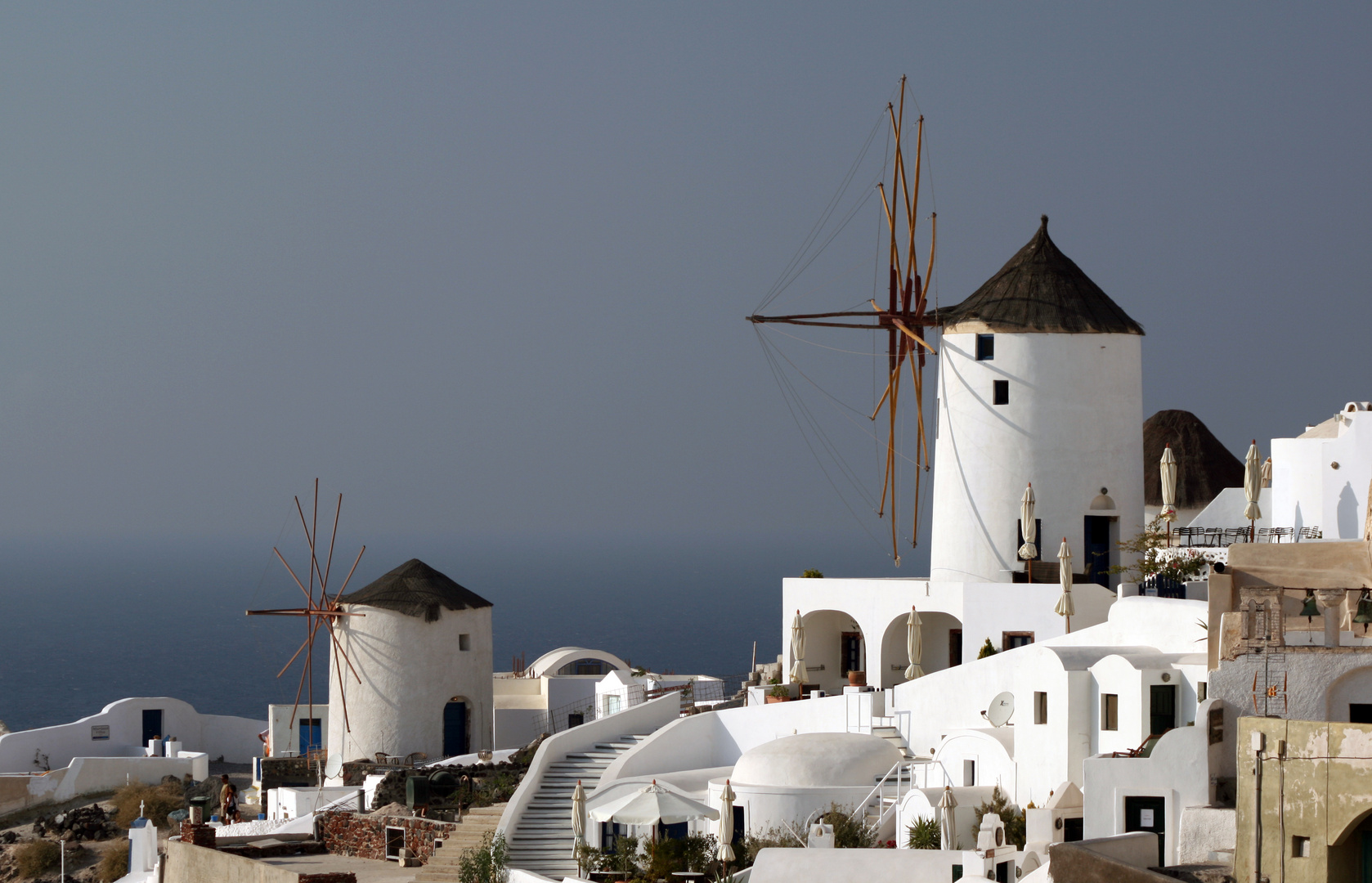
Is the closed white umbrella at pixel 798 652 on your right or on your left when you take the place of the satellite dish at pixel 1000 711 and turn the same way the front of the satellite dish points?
on your right

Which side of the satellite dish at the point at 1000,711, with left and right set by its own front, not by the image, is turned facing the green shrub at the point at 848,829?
front

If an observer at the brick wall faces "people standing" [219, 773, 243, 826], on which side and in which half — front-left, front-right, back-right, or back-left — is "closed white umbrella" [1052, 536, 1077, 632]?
back-right

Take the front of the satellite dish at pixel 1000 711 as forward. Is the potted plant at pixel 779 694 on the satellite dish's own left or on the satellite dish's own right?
on the satellite dish's own right

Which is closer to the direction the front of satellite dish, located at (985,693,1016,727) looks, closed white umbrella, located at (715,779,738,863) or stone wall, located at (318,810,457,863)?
the closed white umbrella

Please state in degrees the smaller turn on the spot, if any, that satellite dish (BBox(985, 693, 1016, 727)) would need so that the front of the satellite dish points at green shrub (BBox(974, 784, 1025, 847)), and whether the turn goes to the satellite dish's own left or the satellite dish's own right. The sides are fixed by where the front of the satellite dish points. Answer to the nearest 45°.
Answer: approximately 45° to the satellite dish's own left

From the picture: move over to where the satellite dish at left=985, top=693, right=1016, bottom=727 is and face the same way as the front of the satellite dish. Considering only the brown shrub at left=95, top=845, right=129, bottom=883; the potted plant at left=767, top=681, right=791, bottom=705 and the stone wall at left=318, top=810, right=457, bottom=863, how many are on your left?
0

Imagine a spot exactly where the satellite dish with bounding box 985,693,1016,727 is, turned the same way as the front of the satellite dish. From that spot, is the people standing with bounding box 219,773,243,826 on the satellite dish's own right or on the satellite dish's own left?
on the satellite dish's own right

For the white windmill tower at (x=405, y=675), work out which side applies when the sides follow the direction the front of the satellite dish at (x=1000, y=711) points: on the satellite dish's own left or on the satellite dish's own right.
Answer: on the satellite dish's own right

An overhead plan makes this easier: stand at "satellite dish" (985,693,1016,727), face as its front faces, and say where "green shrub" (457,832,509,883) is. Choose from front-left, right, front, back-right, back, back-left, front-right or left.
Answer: front-right

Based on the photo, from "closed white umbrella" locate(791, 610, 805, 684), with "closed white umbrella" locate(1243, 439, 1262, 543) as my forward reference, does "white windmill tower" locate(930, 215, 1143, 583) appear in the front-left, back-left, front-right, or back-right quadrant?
front-left

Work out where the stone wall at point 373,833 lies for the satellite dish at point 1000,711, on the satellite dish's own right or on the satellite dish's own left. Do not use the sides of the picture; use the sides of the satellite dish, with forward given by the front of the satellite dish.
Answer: on the satellite dish's own right

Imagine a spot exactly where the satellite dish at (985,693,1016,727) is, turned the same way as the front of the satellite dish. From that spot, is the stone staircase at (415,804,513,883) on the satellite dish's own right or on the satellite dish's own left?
on the satellite dish's own right

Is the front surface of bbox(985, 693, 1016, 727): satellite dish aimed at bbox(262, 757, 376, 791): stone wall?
no

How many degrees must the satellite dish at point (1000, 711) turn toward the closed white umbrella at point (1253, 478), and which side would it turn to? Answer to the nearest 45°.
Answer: approximately 180°

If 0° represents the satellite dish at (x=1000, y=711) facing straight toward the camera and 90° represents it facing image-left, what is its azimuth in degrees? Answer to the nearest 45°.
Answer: approximately 45°

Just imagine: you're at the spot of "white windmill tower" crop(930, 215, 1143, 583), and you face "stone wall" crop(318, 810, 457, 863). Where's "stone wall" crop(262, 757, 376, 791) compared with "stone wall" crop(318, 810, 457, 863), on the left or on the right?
right
